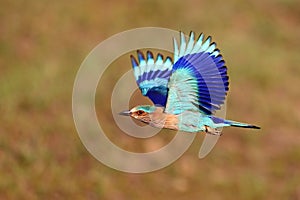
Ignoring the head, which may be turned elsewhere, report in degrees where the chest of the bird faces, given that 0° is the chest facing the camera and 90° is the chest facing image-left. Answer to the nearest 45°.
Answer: approximately 90°
